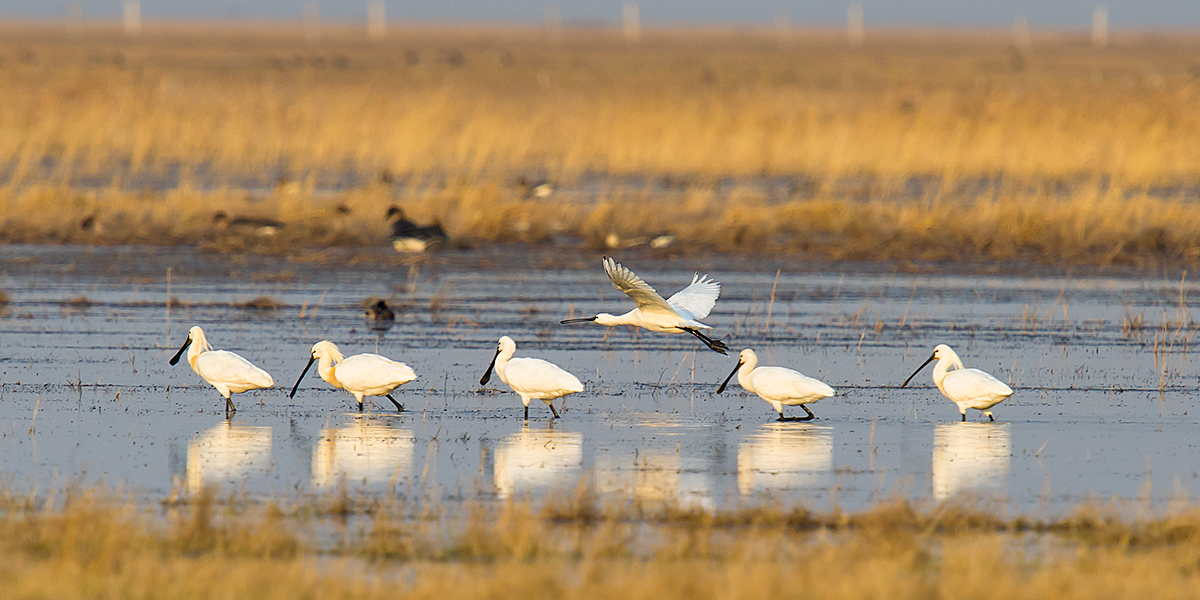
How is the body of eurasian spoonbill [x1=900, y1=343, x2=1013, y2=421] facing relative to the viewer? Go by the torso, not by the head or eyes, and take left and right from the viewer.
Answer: facing to the left of the viewer

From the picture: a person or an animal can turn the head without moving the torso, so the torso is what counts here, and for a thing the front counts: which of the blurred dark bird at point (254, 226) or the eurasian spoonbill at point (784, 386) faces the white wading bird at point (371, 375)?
the eurasian spoonbill

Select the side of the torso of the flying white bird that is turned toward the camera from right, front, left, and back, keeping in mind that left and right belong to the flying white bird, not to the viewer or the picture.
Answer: left

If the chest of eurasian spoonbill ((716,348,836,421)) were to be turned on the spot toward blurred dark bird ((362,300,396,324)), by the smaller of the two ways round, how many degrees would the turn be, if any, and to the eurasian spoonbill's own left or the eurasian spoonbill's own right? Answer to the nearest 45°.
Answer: approximately 45° to the eurasian spoonbill's own right

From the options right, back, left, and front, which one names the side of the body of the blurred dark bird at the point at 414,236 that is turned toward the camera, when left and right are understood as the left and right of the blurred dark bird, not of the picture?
left

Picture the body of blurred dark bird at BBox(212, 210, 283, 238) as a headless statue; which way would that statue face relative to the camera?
to the viewer's left

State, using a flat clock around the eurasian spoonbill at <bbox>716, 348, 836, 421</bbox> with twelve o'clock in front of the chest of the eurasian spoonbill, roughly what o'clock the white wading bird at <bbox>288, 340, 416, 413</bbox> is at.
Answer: The white wading bird is roughly at 12 o'clock from the eurasian spoonbill.

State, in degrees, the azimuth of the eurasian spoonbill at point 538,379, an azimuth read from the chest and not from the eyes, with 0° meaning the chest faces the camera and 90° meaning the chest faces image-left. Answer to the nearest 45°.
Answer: approximately 90°

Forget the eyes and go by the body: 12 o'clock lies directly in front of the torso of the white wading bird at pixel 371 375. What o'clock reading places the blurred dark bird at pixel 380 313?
The blurred dark bird is roughly at 3 o'clock from the white wading bird.

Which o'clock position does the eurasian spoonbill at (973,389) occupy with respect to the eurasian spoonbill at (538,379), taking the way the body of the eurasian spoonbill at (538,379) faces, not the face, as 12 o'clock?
the eurasian spoonbill at (973,389) is roughly at 6 o'clock from the eurasian spoonbill at (538,379).

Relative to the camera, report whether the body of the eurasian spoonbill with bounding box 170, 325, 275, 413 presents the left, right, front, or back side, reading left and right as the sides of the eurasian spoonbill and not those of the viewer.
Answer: left

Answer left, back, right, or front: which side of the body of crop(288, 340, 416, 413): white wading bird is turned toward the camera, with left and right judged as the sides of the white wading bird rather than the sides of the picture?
left
